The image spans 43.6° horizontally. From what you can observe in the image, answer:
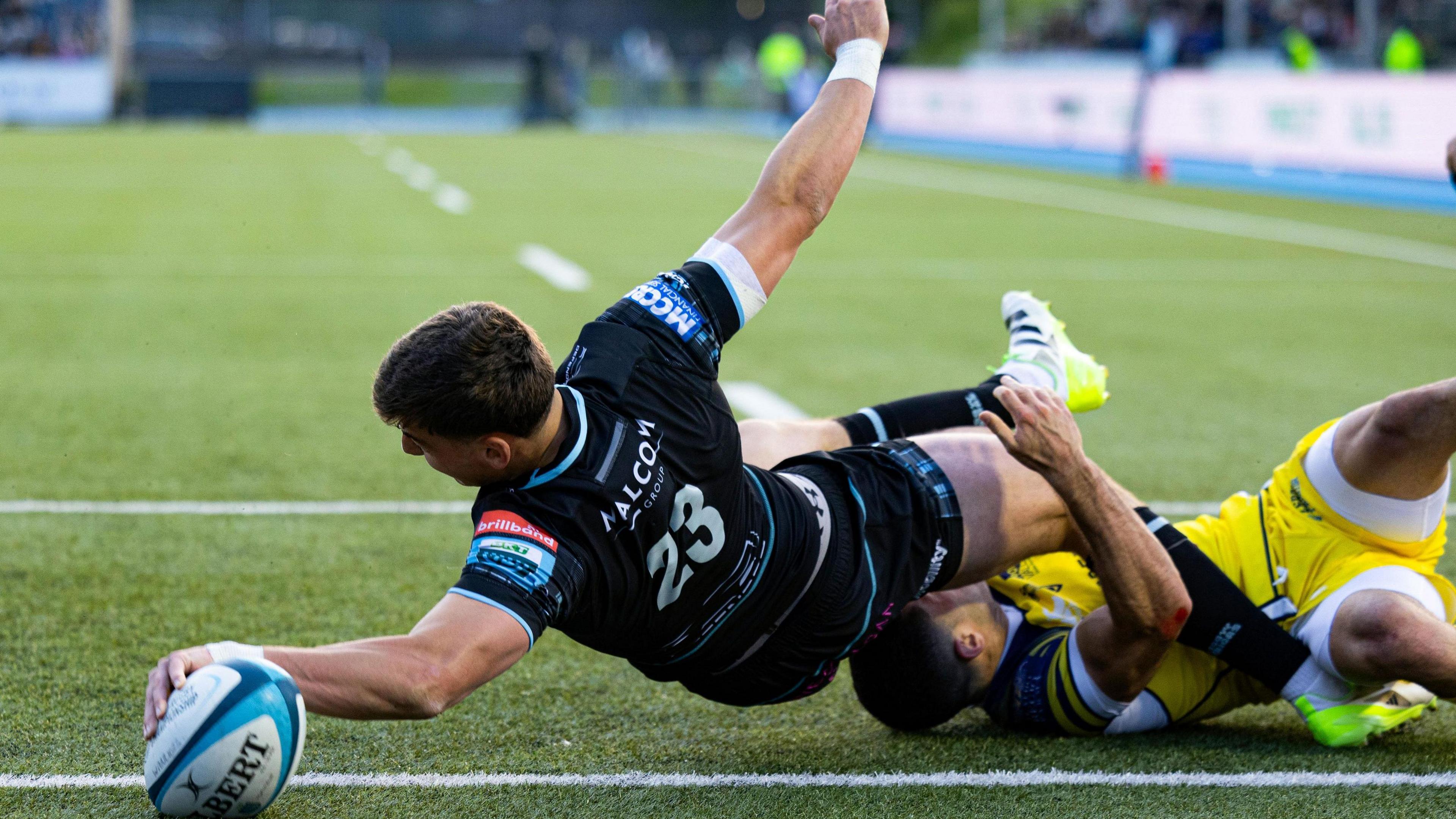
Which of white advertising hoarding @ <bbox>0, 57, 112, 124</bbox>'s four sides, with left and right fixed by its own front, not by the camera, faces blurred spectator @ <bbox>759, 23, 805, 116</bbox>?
left

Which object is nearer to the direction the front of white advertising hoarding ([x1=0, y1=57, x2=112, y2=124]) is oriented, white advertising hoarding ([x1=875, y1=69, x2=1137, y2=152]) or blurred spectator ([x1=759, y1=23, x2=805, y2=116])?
the white advertising hoarding

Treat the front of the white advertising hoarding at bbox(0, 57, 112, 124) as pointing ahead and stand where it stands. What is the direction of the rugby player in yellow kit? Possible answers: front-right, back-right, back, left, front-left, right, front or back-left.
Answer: front

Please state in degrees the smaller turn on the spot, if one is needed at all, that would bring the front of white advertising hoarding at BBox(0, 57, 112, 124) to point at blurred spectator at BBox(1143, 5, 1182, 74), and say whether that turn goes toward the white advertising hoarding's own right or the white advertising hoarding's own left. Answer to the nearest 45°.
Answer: approximately 45° to the white advertising hoarding's own left

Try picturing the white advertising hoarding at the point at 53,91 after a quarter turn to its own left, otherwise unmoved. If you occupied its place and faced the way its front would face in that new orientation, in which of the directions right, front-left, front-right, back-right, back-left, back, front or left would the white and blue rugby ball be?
right

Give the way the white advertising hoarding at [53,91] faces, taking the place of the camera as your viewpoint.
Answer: facing the viewer

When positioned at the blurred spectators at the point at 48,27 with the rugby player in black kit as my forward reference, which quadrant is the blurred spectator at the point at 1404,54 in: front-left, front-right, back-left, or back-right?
front-left

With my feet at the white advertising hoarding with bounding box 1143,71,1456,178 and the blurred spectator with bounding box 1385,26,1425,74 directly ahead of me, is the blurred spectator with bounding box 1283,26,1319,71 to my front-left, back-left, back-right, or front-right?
front-left

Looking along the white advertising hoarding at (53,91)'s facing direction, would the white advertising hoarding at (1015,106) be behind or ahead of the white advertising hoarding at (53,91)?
ahead

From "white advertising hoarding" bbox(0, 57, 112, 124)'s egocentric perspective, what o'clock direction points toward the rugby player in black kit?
The rugby player in black kit is roughly at 12 o'clock from the white advertising hoarding.
